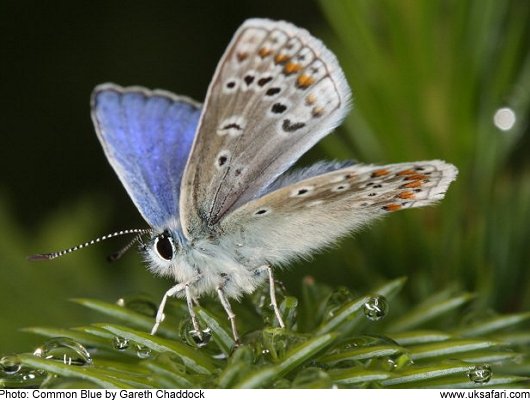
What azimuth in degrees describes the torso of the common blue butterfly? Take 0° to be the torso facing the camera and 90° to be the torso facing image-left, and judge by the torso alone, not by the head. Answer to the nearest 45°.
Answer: approximately 90°

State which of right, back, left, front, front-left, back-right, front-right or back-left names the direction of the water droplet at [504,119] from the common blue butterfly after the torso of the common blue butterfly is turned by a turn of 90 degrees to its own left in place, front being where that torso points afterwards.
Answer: left
